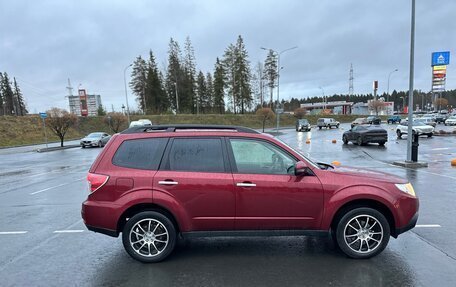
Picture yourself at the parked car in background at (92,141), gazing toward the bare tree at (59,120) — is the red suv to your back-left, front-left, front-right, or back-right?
back-left

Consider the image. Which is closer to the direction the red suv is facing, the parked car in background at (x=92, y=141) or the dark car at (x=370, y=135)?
the dark car

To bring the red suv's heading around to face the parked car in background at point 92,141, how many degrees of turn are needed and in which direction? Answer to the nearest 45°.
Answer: approximately 135° to its left

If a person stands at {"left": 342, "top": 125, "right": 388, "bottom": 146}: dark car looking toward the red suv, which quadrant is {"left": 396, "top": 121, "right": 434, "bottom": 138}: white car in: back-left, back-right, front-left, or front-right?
back-left

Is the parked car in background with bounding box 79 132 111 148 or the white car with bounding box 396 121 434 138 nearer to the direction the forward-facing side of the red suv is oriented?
the white car

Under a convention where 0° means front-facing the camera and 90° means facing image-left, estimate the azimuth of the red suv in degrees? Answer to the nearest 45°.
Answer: approximately 270°

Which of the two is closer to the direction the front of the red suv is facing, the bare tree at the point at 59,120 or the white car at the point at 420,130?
the white car

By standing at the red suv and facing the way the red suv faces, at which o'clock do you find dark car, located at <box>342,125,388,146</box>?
The dark car is roughly at 10 o'clock from the red suv.

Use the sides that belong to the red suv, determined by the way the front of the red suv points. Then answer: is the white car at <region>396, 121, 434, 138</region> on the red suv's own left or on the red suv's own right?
on the red suv's own left

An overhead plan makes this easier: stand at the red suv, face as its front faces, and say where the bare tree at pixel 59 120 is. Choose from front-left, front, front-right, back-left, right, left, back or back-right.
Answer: back-left

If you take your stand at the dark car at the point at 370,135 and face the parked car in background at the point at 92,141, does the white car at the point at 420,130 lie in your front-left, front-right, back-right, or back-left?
back-right

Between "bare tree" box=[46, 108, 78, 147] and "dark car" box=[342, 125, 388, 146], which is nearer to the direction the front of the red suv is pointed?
the dark car
